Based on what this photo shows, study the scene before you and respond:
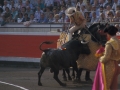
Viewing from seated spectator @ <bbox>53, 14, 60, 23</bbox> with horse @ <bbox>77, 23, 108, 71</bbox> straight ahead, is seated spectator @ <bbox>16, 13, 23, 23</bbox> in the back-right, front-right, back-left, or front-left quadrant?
back-right

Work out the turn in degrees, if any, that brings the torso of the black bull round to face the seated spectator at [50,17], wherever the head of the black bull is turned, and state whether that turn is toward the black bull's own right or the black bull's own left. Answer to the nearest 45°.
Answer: approximately 90° to the black bull's own left

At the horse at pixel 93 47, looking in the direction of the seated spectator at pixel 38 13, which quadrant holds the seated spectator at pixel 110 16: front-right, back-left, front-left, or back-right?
front-right

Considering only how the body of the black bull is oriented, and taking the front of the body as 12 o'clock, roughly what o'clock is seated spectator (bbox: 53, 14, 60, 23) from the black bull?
The seated spectator is roughly at 9 o'clock from the black bull.

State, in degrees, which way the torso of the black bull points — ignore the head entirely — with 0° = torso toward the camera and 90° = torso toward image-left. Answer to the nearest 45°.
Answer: approximately 270°

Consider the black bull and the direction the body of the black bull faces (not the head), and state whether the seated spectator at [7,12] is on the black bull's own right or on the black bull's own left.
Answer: on the black bull's own left

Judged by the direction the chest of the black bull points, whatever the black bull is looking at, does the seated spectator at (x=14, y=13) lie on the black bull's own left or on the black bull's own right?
on the black bull's own left

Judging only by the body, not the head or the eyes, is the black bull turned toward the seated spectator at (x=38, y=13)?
no

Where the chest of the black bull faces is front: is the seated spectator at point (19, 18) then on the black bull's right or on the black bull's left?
on the black bull's left
